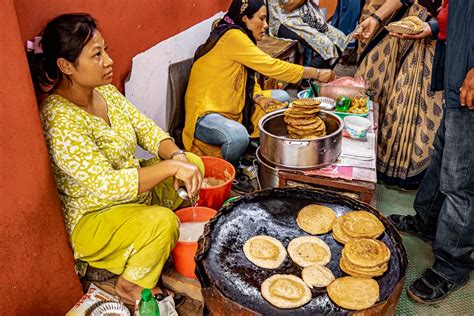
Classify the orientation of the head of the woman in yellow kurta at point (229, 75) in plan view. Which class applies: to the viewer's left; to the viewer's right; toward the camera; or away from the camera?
to the viewer's right

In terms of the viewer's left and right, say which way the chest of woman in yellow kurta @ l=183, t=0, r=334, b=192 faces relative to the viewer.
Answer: facing to the right of the viewer

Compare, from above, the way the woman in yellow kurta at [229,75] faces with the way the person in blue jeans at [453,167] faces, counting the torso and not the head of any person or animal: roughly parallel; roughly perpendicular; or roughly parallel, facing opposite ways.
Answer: roughly parallel, facing opposite ways

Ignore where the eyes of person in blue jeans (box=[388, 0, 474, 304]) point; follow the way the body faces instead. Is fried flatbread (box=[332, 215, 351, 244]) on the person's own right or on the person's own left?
on the person's own left

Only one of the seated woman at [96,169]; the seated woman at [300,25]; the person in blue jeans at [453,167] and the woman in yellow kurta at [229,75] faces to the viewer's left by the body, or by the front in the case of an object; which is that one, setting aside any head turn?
the person in blue jeans

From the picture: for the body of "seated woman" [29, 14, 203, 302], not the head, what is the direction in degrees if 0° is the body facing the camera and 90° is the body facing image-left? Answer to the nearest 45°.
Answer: approximately 315°

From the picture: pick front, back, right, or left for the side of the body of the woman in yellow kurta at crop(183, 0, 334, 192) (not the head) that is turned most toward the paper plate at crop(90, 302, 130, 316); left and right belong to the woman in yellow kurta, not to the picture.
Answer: right

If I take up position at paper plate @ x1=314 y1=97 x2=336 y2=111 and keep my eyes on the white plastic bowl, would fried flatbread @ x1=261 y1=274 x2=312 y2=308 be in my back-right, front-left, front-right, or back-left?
front-right

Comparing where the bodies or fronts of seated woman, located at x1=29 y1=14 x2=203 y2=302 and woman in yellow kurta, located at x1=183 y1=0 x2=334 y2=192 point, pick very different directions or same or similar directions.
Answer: same or similar directions

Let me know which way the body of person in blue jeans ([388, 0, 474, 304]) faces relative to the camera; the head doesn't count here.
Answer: to the viewer's left

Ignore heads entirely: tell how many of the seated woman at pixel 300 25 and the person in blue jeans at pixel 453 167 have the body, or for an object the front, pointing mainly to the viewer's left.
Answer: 1

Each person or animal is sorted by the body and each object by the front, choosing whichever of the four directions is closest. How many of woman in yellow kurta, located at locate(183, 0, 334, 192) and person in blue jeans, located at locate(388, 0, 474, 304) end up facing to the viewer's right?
1

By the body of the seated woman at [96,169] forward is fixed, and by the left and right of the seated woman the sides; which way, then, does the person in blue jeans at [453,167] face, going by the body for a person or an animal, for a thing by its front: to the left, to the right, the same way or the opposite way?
the opposite way

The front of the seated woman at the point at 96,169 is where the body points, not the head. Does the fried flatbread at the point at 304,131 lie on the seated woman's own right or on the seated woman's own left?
on the seated woman's own left

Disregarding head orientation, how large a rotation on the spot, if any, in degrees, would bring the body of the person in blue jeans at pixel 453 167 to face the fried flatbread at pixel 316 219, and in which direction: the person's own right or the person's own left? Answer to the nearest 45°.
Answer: approximately 45° to the person's own left

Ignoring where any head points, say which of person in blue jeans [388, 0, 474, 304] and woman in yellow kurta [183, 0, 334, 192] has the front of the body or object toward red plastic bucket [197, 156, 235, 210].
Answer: the person in blue jeans

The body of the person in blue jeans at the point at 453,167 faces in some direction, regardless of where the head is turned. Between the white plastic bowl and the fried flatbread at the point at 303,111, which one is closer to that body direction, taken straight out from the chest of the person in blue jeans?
the fried flatbread
